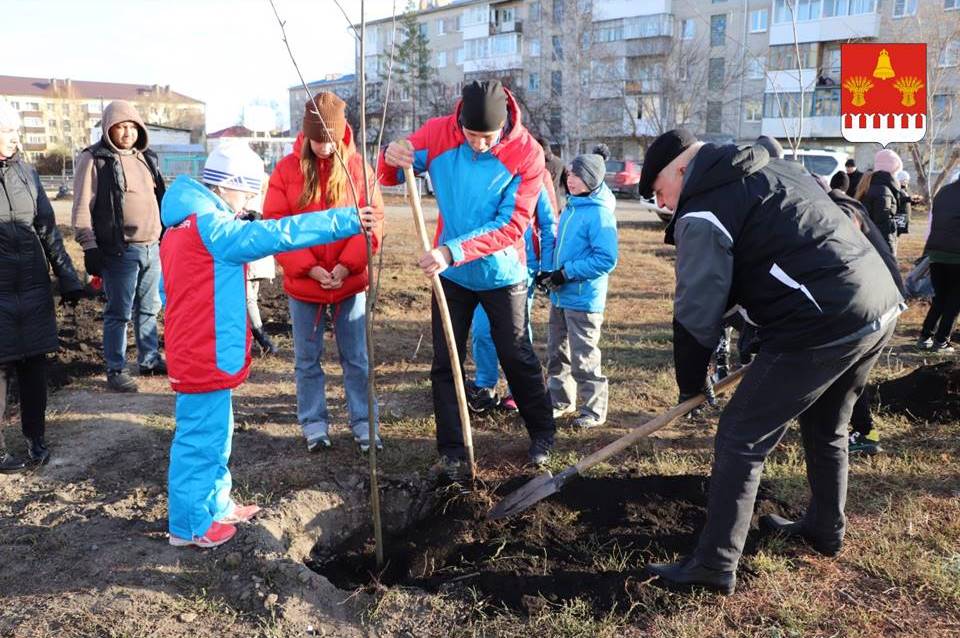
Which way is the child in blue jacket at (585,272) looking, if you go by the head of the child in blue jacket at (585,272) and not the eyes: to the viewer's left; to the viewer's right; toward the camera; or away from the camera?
to the viewer's left

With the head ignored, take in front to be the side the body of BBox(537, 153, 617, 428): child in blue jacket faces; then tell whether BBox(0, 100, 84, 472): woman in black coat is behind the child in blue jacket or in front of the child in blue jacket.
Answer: in front

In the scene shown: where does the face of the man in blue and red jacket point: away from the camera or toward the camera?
toward the camera

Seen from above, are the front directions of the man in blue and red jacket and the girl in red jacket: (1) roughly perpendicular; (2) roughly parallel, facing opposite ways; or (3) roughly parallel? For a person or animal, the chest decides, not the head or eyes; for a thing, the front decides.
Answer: roughly parallel

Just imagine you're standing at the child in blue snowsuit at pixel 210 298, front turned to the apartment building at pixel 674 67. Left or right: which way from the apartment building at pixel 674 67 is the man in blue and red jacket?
right

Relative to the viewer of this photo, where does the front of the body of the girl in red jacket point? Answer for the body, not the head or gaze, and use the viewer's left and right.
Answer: facing the viewer

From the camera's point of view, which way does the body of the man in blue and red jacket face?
toward the camera

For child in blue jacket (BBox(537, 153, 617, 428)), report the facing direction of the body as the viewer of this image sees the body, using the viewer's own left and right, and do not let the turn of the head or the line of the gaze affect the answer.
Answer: facing the viewer and to the left of the viewer

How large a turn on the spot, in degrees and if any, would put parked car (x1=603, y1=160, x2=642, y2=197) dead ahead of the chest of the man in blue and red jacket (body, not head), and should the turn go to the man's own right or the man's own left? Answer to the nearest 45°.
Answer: approximately 180°

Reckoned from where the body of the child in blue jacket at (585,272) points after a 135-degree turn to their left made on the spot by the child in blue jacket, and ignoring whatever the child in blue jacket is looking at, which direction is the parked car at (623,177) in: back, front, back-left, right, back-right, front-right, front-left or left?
left

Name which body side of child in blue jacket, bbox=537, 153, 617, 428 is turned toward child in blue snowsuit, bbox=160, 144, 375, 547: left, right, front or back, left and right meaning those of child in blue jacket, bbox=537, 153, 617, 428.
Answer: front

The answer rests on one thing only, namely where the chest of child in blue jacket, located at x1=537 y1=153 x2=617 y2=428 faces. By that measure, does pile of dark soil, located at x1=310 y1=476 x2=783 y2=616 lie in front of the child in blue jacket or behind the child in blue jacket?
in front

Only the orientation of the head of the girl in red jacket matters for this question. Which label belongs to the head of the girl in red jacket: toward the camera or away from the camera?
toward the camera

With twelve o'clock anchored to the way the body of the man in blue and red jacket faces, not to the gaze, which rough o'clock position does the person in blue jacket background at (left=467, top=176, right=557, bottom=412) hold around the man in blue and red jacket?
The person in blue jacket background is roughly at 6 o'clock from the man in blue and red jacket.

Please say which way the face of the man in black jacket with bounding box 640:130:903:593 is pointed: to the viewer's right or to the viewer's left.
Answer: to the viewer's left
